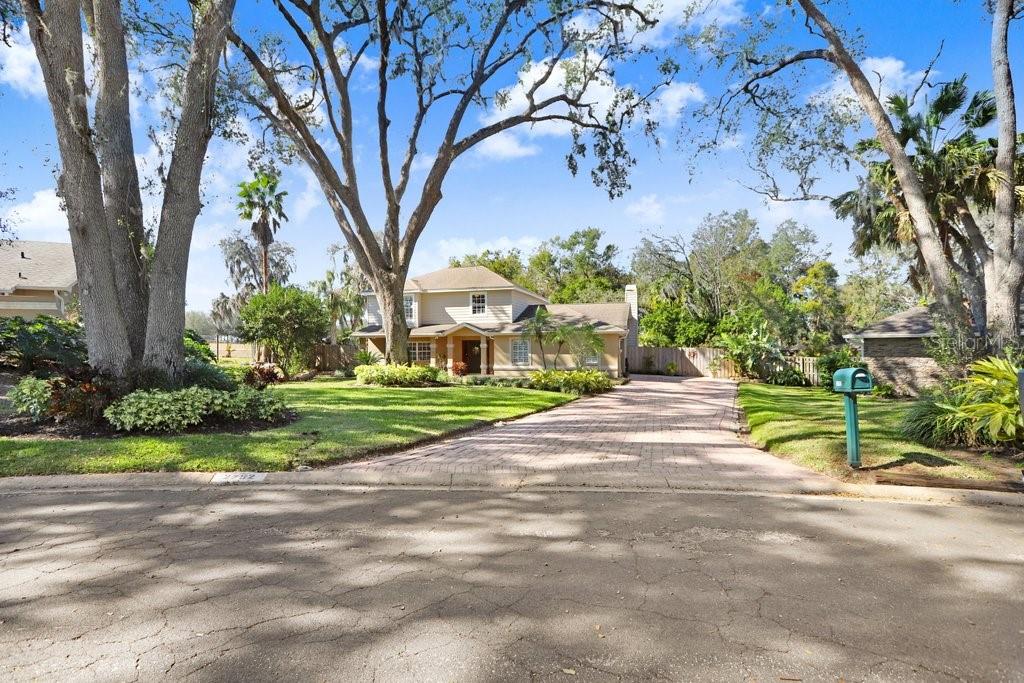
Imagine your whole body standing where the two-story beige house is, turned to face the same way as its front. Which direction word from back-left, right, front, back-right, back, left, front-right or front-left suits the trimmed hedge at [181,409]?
front

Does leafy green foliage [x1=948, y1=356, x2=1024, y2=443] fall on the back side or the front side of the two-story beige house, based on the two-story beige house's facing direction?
on the front side

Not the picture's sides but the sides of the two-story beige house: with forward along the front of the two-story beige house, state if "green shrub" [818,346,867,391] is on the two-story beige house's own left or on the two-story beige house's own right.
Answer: on the two-story beige house's own left

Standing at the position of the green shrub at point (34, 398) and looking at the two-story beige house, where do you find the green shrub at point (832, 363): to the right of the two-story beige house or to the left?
right

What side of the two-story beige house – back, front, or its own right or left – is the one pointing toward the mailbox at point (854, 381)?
front

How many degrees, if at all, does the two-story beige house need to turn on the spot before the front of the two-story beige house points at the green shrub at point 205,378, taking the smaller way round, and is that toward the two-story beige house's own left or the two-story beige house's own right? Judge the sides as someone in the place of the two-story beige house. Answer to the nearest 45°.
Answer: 0° — it already faces it

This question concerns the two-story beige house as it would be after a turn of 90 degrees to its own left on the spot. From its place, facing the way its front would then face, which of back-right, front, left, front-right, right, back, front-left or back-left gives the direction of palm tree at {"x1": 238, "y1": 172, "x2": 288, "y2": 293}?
back

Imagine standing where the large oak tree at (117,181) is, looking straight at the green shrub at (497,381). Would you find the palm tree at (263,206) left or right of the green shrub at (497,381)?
left

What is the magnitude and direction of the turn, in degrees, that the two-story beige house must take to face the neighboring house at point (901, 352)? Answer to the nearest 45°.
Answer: approximately 45° to its left

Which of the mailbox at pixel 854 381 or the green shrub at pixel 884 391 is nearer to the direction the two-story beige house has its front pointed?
the mailbox

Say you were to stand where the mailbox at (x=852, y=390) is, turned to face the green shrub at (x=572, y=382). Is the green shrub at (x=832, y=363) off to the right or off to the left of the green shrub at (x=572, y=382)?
right

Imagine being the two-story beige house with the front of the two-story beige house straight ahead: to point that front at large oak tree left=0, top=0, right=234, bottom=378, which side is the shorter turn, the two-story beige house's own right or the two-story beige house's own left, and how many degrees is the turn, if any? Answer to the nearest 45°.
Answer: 0° — it already faces it

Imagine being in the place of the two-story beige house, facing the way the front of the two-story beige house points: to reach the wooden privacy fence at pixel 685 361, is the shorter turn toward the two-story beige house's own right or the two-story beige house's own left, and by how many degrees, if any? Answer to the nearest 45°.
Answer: approximately 90° to the two-story beige house's own left

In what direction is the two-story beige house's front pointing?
toward the camera

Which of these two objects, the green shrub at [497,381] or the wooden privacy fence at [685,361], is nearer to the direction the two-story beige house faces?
the green shrub

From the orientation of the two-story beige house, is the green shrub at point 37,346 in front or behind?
in front
